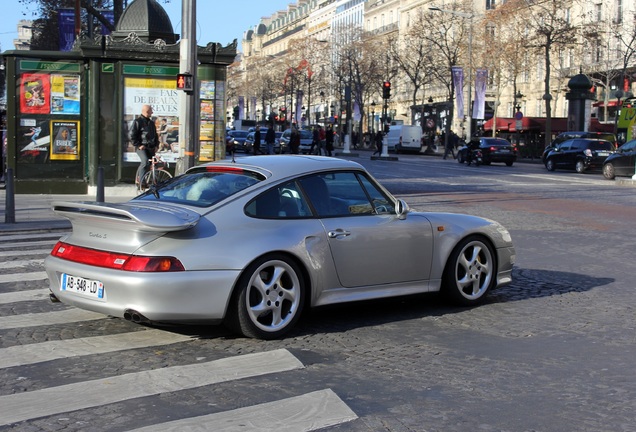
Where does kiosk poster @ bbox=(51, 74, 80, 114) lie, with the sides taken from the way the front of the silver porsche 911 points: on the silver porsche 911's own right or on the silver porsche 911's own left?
on the silver porsche 911's own left

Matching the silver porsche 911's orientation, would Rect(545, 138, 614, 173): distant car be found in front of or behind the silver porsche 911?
in front

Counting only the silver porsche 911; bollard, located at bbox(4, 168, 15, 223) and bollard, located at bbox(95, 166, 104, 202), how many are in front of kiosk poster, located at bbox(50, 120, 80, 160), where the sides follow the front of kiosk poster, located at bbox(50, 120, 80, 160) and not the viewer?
3

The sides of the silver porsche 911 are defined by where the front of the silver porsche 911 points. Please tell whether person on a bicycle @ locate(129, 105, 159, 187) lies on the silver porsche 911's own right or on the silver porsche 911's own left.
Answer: on the silver porsche 911's own left

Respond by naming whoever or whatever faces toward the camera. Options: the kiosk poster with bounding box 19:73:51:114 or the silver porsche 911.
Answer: the kiosk poster

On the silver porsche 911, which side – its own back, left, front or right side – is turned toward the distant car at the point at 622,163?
front

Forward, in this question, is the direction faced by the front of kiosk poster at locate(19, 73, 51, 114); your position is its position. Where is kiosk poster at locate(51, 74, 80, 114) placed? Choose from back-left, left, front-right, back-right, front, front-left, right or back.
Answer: left

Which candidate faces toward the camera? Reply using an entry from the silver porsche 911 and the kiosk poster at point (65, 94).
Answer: the kiosk poster

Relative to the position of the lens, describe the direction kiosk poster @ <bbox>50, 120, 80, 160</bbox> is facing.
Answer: facing the viewer

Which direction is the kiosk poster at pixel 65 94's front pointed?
toward the camera

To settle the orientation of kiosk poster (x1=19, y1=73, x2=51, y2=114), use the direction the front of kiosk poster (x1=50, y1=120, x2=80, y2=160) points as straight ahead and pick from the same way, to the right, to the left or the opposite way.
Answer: the same way

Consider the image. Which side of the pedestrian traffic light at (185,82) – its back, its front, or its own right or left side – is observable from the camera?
front

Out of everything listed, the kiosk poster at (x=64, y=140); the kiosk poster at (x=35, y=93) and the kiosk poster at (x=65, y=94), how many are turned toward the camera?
3
